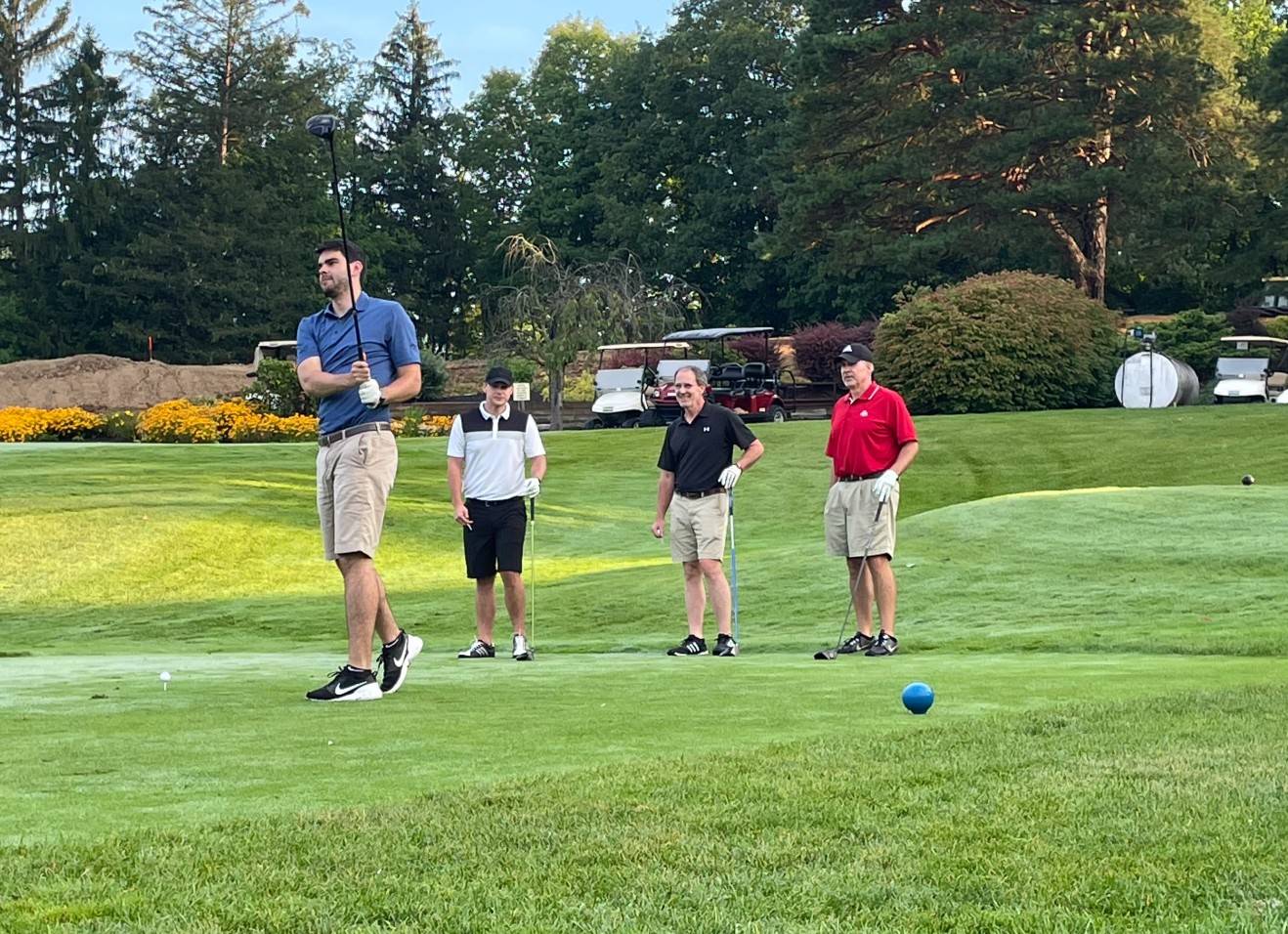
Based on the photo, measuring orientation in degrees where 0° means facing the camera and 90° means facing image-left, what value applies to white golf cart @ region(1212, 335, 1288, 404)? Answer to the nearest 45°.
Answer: approximately 45°

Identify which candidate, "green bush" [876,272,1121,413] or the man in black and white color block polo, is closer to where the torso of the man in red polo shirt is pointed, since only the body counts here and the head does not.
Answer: the man in black and white color block polo

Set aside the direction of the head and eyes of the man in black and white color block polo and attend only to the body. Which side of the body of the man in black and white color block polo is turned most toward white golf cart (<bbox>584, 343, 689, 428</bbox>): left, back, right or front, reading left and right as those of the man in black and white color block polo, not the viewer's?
back

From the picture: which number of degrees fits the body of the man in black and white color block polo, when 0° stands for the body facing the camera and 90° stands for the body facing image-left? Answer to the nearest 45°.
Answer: approximately 0°

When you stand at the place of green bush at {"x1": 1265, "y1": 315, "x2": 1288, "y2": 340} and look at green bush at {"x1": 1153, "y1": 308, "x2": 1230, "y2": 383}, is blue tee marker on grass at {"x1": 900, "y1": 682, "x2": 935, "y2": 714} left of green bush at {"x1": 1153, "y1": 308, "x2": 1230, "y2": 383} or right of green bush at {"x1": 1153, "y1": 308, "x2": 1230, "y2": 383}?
left

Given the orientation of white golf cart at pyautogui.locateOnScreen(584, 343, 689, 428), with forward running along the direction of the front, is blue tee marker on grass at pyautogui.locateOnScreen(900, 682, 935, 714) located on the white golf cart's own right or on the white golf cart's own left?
on the white golf cart's own left

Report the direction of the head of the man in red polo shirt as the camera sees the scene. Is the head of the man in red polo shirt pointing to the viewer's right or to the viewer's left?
to the viewer's left

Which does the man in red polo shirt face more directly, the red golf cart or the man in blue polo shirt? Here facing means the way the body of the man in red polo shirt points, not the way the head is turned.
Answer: the man in blue polo shirt
